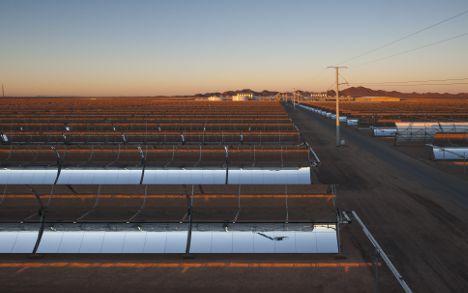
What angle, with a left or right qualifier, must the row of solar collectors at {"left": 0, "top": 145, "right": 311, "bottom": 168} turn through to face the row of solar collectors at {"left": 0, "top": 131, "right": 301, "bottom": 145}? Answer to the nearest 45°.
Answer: approximately 180°

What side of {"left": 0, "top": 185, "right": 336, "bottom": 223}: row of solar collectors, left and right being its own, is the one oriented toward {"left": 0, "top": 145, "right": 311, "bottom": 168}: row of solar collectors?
back

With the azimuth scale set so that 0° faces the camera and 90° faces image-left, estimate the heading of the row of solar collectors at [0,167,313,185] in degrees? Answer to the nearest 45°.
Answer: approximately 0°

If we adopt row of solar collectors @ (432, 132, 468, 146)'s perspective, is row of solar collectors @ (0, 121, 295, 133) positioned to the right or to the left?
on its right

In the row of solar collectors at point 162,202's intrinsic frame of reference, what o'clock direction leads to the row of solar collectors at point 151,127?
the row of solar collectors at point 151,127 is roughly at 6 o'clock from the row of solar collectors at point 162,202.

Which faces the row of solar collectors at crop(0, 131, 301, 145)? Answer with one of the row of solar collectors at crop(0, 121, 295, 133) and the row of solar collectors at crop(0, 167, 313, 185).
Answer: the row of solar collectors at crop(0, 121, 295, 133)
